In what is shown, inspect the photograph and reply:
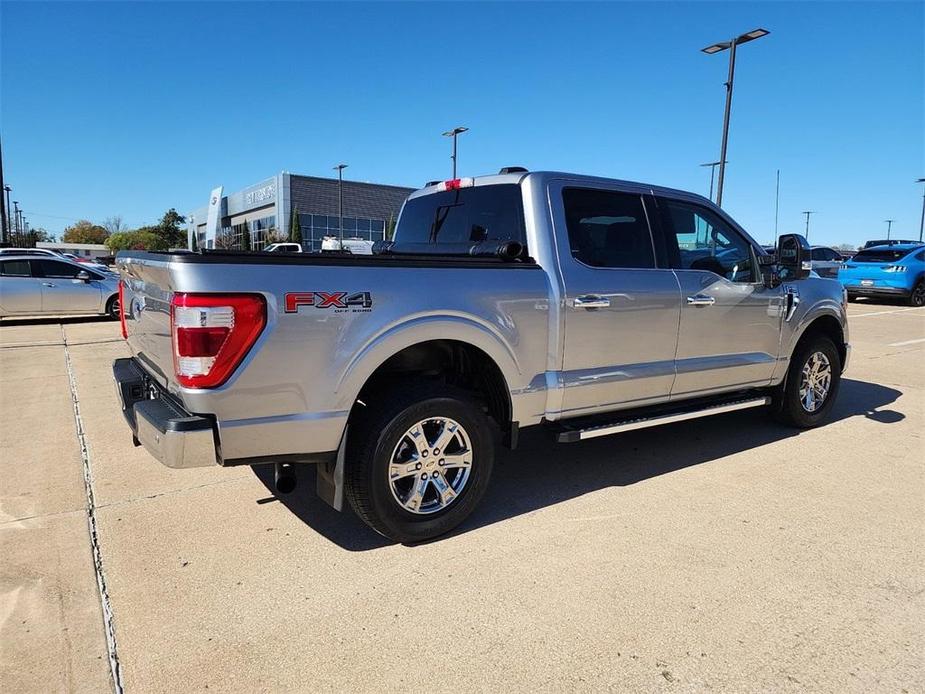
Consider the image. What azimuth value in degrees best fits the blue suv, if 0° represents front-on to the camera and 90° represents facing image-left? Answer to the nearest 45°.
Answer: approximately 225°

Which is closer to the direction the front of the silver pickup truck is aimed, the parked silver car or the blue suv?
the blue suv

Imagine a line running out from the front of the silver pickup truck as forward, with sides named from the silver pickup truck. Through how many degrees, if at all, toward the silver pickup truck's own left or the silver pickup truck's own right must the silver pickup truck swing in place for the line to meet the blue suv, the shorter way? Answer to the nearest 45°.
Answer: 0° — it already faces it

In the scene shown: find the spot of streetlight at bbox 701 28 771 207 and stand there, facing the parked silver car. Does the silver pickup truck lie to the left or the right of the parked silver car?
left

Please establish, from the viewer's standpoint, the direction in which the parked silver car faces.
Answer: facing to the right of the viewer

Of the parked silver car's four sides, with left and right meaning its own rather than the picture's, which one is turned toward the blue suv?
front

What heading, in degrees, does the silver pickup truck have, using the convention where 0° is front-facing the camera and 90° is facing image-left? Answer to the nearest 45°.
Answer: approximately 225°

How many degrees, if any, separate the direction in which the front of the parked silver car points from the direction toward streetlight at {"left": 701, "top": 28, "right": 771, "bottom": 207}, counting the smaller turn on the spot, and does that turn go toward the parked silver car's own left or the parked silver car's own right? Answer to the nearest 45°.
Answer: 0° — it already faces it
